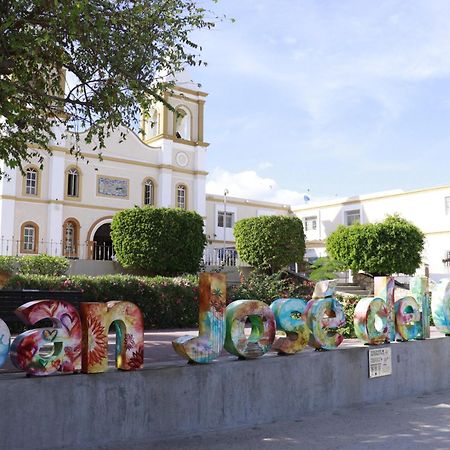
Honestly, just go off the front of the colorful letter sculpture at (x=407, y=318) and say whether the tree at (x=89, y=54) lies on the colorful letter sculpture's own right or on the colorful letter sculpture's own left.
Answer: on the colorful letter sculpture's own right

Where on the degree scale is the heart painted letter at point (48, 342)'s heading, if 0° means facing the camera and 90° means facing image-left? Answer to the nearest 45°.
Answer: approximately 0°

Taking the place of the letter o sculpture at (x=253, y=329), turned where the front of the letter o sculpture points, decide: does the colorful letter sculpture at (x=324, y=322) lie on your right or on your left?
on your left

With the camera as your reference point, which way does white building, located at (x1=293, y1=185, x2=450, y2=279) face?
facing the viewer and to the left of the viewer

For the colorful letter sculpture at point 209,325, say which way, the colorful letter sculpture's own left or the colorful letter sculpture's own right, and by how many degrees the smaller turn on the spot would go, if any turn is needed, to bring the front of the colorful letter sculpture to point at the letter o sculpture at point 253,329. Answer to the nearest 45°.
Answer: approximately 90° to the colorful letter sculpture's own left

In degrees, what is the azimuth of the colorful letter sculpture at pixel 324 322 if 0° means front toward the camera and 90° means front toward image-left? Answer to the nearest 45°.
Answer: approximately 315°

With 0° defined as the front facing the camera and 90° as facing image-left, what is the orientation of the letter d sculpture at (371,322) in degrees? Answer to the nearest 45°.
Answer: approximately 315°

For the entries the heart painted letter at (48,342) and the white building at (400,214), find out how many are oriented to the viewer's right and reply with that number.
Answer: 0

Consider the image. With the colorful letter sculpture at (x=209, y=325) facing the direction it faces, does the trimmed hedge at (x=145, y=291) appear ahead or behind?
behind

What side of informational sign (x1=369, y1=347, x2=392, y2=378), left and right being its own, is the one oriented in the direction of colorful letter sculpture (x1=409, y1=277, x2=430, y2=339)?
left

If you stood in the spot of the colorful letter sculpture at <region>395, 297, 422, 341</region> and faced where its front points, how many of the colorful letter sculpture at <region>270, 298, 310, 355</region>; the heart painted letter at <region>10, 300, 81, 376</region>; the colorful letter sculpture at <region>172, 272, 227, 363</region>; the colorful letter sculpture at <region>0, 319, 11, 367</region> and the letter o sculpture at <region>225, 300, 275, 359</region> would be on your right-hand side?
5

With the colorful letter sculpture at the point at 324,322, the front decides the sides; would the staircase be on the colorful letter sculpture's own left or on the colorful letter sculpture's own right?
on the colorful letter sculpture's own left

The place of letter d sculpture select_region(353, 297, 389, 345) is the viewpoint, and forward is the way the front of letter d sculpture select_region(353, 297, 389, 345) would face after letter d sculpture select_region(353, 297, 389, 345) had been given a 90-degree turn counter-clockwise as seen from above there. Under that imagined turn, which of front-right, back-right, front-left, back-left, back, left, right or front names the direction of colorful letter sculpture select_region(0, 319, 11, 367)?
back

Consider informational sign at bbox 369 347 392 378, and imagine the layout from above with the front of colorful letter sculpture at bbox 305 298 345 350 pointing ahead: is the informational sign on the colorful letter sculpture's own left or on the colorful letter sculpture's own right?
on the colorful letter sculpture's own left

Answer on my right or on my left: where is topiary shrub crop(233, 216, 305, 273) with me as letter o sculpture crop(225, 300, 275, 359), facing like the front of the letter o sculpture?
on my left
